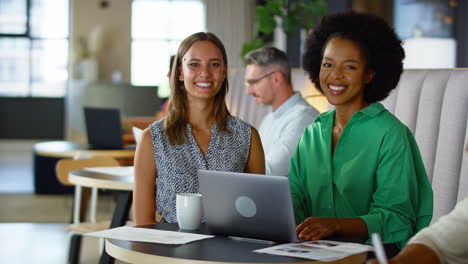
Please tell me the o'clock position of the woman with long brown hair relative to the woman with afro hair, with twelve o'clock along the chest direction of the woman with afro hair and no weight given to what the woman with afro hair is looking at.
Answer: The woman with long brown hair is roughly at 2 o'clock from the woman with afro hair.

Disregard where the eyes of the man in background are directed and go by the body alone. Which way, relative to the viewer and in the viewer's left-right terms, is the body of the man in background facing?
facing to the left of the viewer

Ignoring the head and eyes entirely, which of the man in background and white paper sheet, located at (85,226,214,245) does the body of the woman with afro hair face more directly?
the white paper sheet

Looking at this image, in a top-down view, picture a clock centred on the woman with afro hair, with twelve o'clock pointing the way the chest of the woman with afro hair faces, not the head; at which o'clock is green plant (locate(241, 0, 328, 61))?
The green plant is roughly at 4 o'clock from the woman with afro hair.

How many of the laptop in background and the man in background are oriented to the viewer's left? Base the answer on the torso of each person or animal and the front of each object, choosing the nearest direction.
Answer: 1

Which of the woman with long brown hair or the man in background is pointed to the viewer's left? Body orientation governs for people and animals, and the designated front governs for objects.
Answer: the man in background

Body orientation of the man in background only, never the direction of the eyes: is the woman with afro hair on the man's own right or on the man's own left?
on the man's own left

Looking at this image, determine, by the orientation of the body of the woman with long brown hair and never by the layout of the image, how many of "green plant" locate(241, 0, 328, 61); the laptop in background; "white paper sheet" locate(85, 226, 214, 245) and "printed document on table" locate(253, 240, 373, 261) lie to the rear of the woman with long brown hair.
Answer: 2

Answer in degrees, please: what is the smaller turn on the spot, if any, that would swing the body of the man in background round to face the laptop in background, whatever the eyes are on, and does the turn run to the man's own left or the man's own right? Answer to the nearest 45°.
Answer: approximately 45° to the man's own right

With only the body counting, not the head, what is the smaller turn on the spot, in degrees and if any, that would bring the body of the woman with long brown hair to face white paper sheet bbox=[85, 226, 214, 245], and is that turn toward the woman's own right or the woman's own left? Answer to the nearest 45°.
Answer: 0° — they already face it
